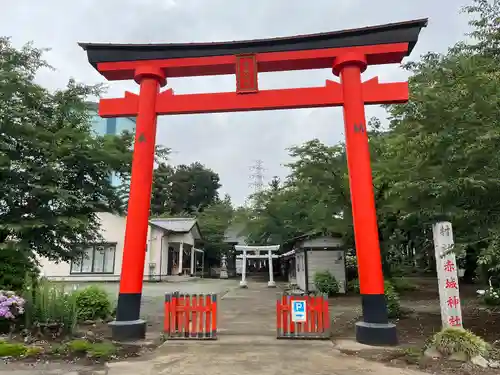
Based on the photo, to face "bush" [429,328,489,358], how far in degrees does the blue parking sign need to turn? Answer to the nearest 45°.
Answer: approximately 45° to its left

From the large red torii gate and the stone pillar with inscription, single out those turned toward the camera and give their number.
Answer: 2

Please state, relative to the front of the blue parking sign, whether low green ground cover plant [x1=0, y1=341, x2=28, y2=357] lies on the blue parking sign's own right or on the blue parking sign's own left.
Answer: on the blue parking sign's own right

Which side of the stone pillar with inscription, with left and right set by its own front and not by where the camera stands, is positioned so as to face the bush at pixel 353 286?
back

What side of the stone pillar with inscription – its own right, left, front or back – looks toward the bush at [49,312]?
right

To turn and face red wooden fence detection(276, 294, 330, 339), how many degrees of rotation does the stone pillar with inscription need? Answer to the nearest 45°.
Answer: approximately 90° to its right

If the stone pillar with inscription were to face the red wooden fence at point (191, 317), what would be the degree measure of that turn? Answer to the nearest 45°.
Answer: approximately 90° to its right

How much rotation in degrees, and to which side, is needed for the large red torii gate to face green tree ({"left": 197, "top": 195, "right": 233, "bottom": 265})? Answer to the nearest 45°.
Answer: approximately 180°

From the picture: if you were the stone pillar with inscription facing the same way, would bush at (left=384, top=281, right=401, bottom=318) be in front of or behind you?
behind

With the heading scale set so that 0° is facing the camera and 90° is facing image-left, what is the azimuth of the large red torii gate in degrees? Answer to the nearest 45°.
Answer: approximately 0°

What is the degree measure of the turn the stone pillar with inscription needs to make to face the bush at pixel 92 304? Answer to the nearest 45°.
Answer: approximately 90° to its right

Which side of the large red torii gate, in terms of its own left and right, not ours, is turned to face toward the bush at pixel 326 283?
back

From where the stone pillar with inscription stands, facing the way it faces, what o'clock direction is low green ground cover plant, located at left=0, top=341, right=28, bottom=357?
The low green ground cover plant is roughly at 2 o'clock from the stone pillar with inscription.
